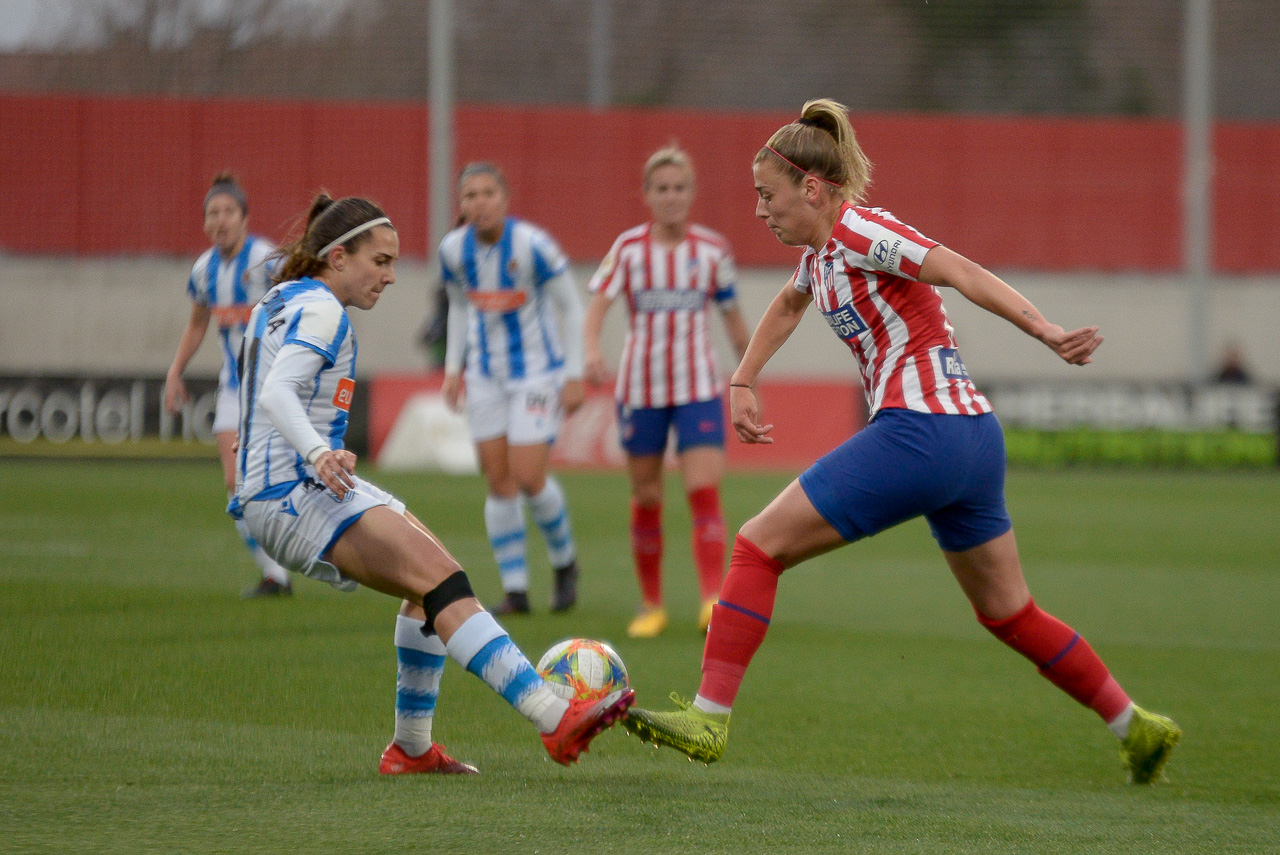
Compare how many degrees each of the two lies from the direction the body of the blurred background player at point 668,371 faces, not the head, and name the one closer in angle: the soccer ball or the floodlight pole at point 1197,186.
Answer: the soccer ball

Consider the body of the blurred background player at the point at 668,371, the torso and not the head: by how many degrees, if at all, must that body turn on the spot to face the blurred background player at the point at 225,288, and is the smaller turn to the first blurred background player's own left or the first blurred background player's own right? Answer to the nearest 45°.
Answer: approximately 90° to the first blurred background player's own right

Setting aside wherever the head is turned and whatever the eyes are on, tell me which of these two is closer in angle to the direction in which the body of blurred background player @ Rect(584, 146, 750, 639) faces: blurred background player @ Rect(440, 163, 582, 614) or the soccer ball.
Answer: the soccer ball

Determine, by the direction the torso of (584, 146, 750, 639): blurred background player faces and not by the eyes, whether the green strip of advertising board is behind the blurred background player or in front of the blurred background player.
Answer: behind

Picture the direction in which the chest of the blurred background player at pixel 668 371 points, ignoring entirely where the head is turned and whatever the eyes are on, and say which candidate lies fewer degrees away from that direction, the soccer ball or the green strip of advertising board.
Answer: the soccer ball

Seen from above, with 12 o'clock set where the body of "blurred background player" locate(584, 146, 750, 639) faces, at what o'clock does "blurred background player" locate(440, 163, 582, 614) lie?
"blurred background player" locate(440, 163, 582, 614) is roughly at 4 o'clock from "blurred background player" locate(584, 146, 750, 639).

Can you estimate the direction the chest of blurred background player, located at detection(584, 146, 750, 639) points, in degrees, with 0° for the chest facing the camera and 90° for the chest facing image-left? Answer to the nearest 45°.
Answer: approximately 0°

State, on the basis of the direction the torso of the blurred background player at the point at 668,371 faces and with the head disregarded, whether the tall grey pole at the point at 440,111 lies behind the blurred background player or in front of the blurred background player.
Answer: behind

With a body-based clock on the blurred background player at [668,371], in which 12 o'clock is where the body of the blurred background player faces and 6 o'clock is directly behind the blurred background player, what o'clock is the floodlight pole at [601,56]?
The floodlight pole is roughly at 6 o'clock from the blurred background player.

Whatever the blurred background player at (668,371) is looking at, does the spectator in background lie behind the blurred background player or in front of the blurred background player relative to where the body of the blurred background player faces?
behind
